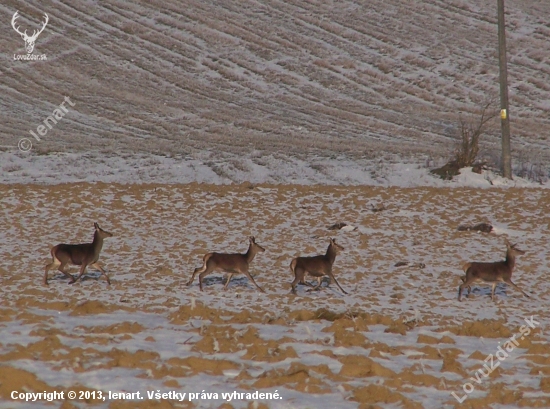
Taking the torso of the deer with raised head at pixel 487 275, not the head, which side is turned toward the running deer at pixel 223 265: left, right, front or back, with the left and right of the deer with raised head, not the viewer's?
back

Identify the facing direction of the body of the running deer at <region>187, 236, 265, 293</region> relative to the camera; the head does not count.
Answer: to the viewer's right

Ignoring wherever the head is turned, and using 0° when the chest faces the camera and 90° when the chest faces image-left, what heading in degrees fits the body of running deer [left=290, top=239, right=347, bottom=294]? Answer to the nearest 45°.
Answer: approximately 270°

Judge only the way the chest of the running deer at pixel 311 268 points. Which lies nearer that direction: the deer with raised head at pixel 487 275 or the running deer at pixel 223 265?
the deer with raised head

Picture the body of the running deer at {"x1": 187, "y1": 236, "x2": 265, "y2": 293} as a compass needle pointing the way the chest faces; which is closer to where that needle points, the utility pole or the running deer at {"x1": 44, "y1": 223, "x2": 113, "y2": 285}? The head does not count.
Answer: the utility pole

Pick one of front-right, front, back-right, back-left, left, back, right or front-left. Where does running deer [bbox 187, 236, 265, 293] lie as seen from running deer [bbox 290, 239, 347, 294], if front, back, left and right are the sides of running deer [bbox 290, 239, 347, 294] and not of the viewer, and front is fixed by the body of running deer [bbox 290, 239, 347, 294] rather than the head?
back

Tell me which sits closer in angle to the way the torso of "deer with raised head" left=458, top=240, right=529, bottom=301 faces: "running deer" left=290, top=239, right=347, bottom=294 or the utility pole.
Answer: the utility pole

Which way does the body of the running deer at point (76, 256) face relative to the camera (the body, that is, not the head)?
to the viewer's right

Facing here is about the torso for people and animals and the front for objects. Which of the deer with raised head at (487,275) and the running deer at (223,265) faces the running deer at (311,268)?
the running deer at (223,265)

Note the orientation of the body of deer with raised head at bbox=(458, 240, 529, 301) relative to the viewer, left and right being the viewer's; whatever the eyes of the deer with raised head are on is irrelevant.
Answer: facing to the right of the viewer

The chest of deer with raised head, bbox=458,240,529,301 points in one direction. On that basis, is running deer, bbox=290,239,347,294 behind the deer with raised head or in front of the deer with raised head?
behind
